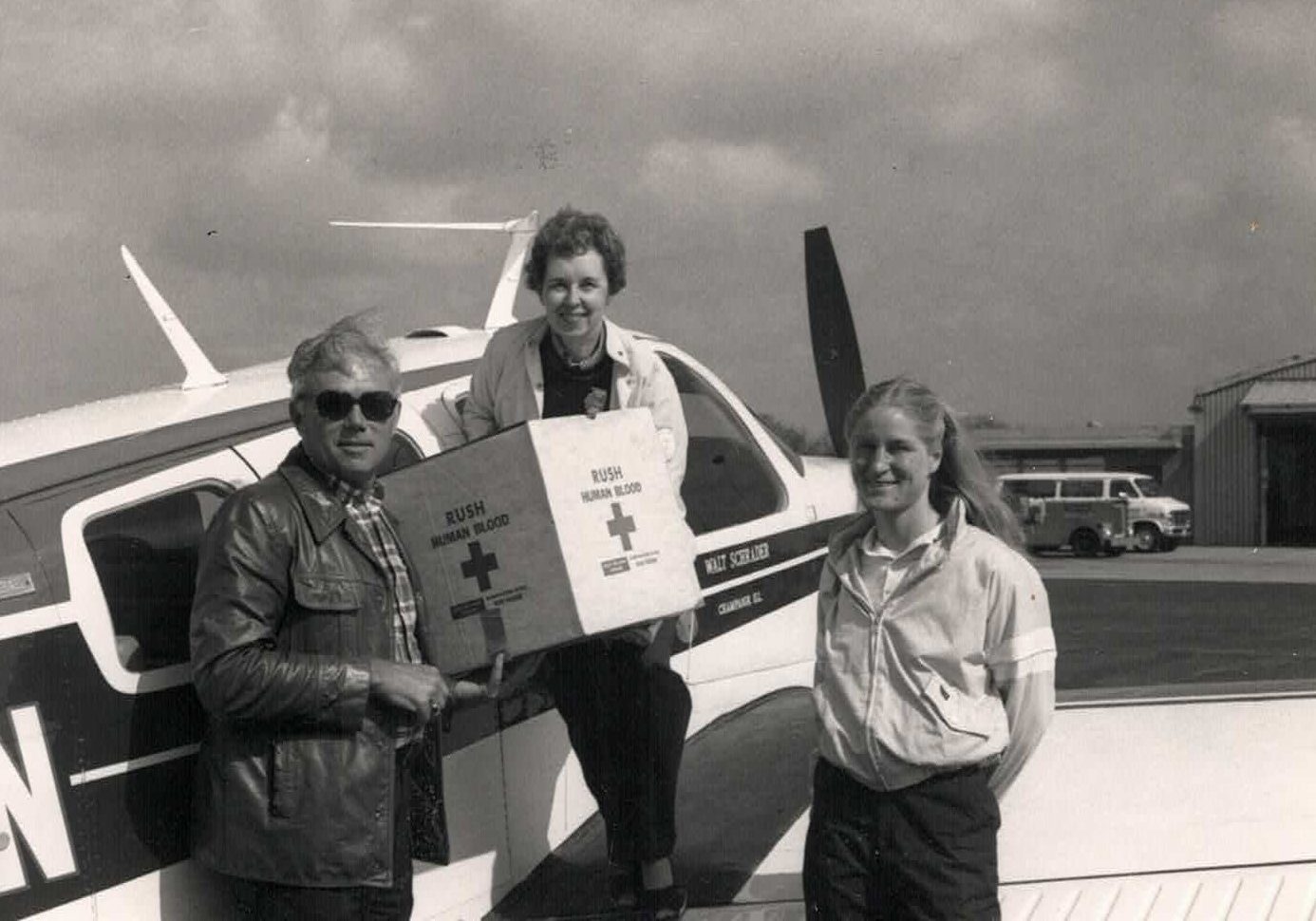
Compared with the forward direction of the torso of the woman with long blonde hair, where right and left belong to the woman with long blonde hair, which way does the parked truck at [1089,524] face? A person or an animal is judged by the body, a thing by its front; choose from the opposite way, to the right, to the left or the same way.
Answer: to the left

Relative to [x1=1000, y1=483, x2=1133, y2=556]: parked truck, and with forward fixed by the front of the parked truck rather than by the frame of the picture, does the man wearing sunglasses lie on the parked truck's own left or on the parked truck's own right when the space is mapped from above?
on the parked truck's own right

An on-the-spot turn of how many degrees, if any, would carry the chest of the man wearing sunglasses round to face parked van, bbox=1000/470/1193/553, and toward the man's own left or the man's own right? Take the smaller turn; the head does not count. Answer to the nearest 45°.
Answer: approximately 90° to the man's own left

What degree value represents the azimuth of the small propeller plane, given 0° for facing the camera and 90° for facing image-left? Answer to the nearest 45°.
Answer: approximately 225°

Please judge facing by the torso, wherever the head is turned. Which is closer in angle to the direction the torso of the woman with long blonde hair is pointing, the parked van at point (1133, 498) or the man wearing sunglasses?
the man wearing sunglasses

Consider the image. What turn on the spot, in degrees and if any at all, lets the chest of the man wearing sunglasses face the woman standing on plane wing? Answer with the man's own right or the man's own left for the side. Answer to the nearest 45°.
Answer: approximately 90° to the man's own left

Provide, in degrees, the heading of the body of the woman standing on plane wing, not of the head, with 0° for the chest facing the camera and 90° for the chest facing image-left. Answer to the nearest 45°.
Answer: approximately 0°

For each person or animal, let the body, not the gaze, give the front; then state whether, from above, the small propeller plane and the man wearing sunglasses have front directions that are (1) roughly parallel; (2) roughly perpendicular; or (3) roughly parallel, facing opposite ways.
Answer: roughly perpendicular
